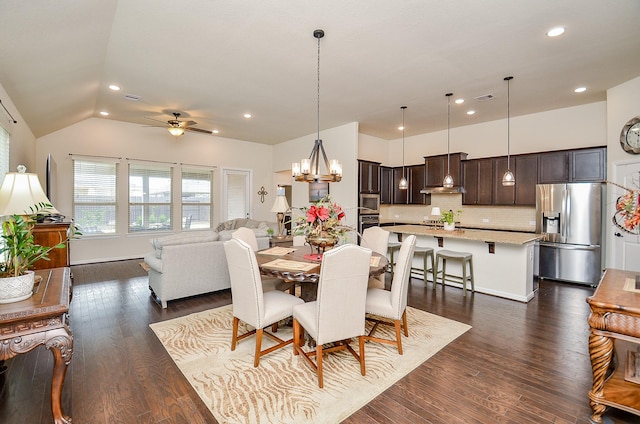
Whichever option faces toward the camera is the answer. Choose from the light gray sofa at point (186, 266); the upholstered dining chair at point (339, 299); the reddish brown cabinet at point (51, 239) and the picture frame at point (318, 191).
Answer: the picture frame

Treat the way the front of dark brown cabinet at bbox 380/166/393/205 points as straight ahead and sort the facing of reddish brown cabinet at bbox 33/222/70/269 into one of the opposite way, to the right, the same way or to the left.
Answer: to the left

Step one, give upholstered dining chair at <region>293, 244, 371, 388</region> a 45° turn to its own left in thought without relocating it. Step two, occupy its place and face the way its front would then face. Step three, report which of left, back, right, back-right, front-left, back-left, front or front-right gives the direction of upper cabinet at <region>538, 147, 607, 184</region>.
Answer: back-right

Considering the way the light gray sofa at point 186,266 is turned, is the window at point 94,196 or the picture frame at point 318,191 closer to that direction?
the window

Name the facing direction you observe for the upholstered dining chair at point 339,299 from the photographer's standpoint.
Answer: facing away from the viewer and to the left of the viewer

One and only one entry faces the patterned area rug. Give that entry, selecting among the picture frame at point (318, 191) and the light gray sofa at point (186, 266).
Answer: the picture frame

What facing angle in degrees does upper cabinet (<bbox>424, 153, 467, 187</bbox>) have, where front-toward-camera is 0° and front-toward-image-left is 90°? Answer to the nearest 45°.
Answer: approximately 0°

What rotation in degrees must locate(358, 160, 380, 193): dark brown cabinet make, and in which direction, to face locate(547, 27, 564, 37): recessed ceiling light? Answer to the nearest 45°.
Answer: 0° — it already faces it
